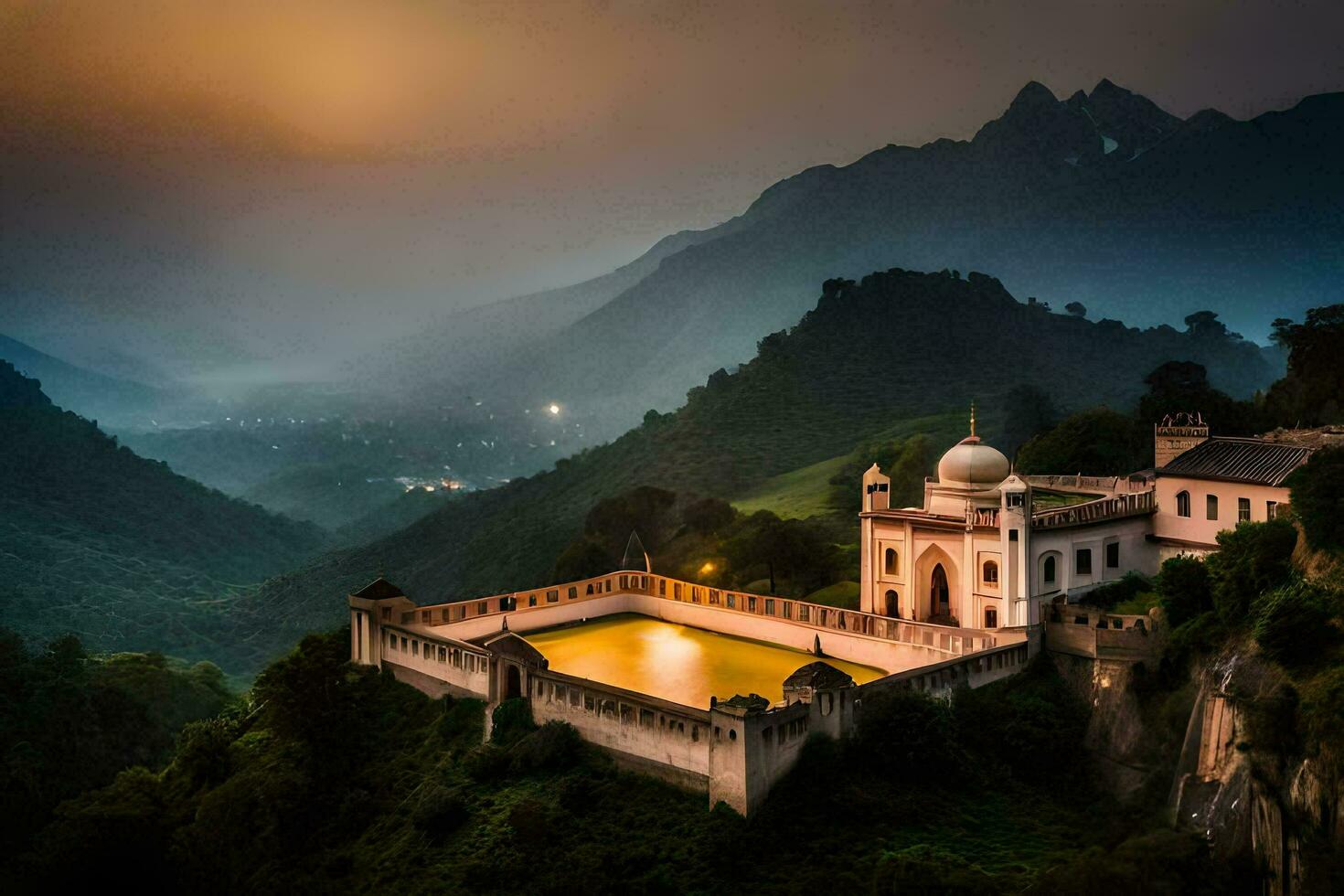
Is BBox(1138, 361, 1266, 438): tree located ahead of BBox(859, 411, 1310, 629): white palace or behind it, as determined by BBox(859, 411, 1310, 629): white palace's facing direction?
behind

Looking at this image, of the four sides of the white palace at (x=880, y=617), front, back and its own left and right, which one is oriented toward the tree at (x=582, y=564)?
right

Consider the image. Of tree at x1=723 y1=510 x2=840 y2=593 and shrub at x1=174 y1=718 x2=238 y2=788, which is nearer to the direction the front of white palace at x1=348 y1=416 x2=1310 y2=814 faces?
the shrub

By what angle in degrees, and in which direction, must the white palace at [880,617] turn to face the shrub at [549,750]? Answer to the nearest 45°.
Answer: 0° — it already faces it

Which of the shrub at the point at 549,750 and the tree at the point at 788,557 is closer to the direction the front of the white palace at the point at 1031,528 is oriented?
the shrub

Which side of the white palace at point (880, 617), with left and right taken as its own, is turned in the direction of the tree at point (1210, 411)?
back

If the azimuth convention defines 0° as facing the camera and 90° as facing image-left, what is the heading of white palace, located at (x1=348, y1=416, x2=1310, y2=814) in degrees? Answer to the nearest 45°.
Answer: approximately 45°

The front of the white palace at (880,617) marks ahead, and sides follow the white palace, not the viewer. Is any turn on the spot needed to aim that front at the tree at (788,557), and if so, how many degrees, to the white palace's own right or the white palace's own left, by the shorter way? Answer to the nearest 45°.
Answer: approximately 135° to the white palace's own right
